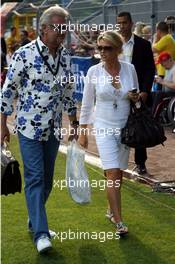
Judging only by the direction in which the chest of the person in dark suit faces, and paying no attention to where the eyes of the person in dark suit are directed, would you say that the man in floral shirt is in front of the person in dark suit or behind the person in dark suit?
in front

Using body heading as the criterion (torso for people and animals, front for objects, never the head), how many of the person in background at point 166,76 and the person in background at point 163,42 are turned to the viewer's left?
2

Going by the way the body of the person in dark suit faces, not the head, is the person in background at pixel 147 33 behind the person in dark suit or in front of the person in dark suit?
behind

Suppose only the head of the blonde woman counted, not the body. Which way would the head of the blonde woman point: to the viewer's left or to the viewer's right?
to the viewer's left

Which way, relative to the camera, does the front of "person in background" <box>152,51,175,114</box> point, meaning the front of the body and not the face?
to the viewer's left

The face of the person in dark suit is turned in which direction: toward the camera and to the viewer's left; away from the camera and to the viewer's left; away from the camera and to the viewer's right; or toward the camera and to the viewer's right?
toward the camera and to the viewer's left

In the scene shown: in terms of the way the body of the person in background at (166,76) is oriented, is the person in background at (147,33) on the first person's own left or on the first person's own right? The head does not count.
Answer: on the first person's own right

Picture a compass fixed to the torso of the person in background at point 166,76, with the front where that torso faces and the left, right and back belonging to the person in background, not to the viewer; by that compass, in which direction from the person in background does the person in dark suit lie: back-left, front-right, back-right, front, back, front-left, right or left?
left

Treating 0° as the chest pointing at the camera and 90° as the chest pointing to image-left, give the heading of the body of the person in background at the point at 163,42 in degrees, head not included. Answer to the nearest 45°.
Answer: approximately 90°

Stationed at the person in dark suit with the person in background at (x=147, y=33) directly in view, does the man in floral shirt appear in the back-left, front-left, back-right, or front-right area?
back-left

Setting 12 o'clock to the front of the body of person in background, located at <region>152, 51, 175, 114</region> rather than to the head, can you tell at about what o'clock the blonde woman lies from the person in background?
The blonde woman is roughly at 9 o'clock from the person in background.
